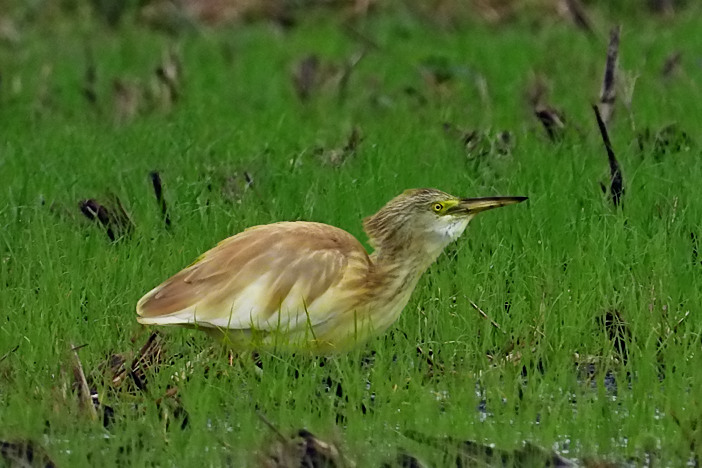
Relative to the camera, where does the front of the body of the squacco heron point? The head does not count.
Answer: to the viewer's right

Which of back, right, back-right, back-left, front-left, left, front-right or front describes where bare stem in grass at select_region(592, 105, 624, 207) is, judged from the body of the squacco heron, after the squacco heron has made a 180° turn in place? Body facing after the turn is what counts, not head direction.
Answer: back-right

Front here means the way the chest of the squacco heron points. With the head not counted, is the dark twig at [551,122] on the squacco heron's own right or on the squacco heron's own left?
on the squacco heron's own left

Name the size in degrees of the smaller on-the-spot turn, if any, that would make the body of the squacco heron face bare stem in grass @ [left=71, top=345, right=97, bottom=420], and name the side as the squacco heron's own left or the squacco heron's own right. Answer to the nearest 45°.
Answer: approximately 135° to the squacco heron's own right

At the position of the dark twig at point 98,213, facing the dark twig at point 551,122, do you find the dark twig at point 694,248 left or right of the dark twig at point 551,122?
right

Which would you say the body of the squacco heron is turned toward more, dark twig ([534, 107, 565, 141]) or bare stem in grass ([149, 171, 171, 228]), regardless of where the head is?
the dark twig

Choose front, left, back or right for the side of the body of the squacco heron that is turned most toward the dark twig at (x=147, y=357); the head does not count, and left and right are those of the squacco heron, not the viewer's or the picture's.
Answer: back

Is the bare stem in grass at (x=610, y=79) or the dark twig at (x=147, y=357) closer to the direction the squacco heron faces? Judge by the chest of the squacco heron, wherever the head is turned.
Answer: the bare stem in grass

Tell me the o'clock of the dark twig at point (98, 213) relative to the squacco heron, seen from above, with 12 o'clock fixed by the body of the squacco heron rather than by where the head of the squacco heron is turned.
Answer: The dark twig is roughly at 8 o'clock from the squacco heron.

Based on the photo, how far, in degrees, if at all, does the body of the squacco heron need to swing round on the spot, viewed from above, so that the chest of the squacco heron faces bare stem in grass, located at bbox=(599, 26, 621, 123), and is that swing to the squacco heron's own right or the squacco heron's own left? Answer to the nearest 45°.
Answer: approximately 45° to the squacco heron's own left

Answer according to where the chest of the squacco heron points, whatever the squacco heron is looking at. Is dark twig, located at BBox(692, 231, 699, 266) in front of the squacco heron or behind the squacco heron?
in front
